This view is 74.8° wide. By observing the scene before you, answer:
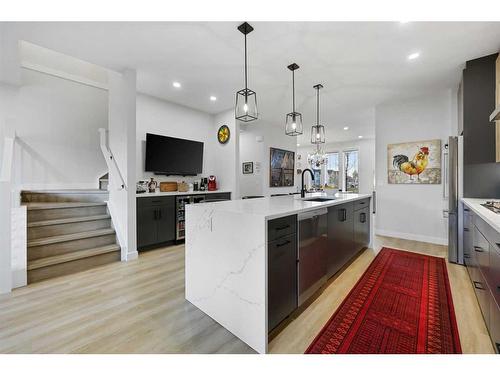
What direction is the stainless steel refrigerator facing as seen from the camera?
to the viewer's left

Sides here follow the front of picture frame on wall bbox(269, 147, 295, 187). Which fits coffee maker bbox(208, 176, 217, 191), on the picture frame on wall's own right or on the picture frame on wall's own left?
on the picture frame on wall's own right

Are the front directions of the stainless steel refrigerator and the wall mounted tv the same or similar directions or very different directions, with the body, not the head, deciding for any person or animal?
very different directions

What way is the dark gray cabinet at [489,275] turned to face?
to the viewer's left

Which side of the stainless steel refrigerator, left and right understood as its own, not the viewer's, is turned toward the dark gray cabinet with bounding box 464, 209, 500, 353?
left

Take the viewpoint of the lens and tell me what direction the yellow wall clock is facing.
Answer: facing the viewer and to the left of the viewer

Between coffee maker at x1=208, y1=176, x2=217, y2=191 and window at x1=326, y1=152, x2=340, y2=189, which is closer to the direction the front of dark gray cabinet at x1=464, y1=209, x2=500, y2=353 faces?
the coffee maker

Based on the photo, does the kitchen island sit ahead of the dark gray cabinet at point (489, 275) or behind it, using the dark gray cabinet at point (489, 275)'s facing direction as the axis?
ahead

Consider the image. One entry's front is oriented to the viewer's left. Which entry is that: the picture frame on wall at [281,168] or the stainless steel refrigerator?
the stainless steel refrigerator

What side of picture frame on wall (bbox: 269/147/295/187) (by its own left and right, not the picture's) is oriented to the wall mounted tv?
right
